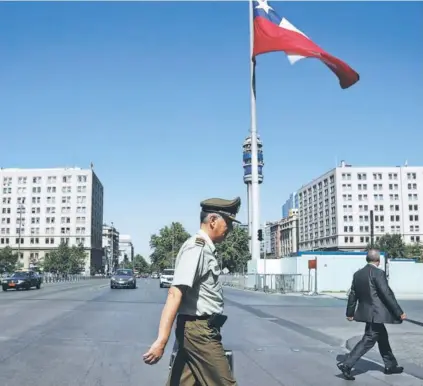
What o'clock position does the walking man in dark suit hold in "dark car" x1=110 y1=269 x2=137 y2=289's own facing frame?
The walking man in dark suit is roughly at 12 o'clock from the dark car.

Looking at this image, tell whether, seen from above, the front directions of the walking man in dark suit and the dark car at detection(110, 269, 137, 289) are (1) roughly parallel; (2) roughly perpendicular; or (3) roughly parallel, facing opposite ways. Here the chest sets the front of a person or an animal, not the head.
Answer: roughly perpendicular

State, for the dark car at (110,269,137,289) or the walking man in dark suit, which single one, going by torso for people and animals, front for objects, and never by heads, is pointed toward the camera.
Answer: the dark car

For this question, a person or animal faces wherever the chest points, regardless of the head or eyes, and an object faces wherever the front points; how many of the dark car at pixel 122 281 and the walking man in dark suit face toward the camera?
1

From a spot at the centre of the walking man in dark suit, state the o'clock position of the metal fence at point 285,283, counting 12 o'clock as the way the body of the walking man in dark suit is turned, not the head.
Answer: The metal fence is roughly at 10 o'clock from the walking man in dark suit.

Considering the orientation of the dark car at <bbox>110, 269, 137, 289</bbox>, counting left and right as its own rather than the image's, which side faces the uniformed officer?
front

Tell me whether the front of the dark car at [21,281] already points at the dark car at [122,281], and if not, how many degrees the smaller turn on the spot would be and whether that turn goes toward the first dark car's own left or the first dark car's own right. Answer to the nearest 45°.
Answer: approximately 135° to the first dark car's own left

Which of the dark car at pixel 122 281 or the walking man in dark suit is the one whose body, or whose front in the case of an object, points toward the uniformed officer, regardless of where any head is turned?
the dark car

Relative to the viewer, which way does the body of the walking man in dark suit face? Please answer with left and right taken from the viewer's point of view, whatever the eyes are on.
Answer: facing away from the viewer and to the right of the viewer

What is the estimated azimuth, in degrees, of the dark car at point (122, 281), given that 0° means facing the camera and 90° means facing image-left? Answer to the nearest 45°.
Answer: approximately 0°

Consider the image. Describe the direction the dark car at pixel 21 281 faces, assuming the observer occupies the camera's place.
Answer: facing the viewer and to the left of the viewer

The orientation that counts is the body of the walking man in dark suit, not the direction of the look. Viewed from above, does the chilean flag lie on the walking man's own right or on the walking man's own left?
on the walking man's own left

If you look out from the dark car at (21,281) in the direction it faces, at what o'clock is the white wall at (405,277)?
The white wall is roughly at 8 o'clock from the dark car.
